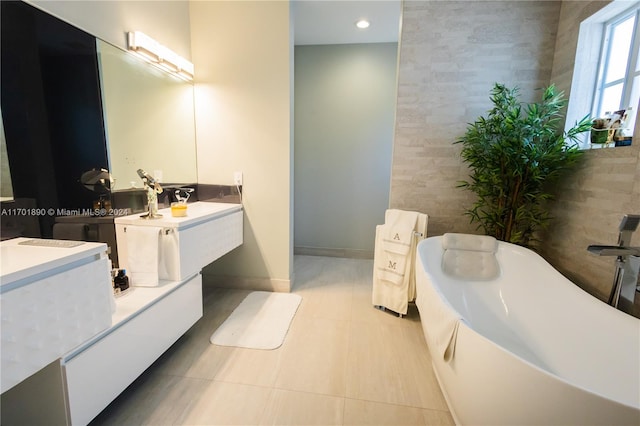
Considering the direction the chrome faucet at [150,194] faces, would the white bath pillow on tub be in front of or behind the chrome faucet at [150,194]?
in front

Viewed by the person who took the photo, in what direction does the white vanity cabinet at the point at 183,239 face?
facing the viewer and to the right of the viewer

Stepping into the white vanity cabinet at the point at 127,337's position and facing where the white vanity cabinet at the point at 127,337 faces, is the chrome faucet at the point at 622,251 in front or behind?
in front

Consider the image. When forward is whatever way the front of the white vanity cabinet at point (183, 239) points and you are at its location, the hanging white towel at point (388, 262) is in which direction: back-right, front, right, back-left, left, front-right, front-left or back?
front-left

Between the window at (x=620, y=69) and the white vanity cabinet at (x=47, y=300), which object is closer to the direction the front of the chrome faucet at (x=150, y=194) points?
the window

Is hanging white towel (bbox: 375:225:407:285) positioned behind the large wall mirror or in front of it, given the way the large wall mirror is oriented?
in front

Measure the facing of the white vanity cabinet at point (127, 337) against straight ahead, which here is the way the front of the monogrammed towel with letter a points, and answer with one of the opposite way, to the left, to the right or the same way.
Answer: to the left

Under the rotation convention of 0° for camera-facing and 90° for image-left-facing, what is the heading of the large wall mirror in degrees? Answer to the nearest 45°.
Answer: approximately 315°

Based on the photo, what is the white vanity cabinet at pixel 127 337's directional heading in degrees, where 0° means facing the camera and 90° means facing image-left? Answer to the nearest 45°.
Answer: approximately 315°

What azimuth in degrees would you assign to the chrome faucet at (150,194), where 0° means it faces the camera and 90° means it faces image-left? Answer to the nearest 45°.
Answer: approximately 315°
